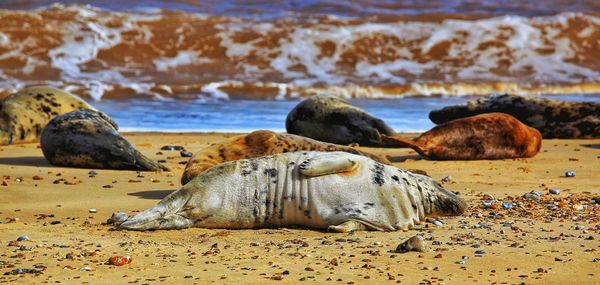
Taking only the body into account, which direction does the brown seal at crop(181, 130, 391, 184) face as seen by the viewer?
to the viewer's left

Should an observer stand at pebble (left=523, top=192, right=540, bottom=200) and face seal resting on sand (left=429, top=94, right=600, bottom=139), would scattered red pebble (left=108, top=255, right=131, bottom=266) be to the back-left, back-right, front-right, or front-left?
back-left

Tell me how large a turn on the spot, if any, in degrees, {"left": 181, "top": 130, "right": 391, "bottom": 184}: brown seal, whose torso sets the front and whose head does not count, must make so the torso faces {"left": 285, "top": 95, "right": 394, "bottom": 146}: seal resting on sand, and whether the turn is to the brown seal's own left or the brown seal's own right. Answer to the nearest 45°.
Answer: approximately 90° to the brown seal's own right

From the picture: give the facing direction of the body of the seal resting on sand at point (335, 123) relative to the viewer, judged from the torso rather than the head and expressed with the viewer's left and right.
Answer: facing away from the viewer and to the left of the viewer

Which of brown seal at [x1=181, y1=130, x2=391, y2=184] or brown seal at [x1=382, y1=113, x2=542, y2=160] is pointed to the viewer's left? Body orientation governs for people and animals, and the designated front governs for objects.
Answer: brown seal at [x1=181, y1=130, x2=391, y2=184]

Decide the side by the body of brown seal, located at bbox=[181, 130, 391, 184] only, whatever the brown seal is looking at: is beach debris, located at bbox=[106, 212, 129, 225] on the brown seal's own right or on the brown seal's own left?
on the brown seal's own left

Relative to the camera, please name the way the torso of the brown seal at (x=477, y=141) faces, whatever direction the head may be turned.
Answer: to the viewer's right

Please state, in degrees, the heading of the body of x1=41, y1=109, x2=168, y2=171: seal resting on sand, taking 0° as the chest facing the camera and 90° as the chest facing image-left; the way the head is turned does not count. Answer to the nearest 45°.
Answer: approximately 135°

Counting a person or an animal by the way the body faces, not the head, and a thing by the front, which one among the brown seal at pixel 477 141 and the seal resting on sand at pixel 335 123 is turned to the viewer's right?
the brown seal

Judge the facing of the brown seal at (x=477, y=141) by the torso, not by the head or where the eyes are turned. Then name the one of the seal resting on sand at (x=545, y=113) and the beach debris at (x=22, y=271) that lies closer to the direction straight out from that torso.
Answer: the seal resting on sand
